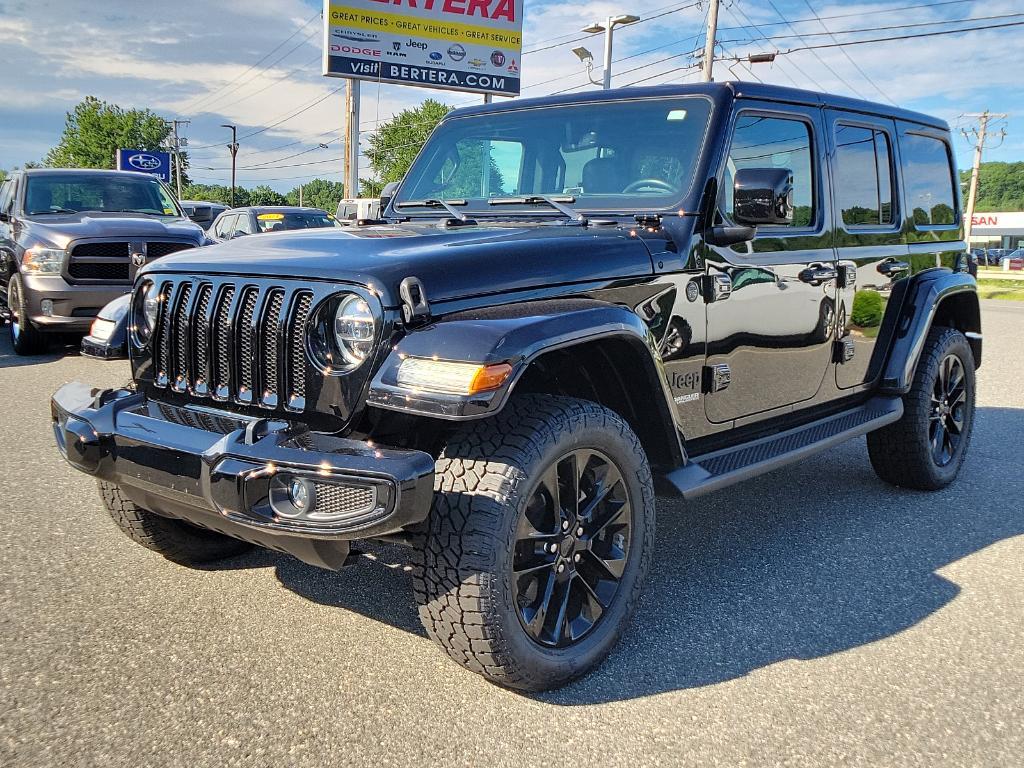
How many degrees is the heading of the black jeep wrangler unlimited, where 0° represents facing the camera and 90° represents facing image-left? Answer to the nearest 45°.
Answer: approximately 45°

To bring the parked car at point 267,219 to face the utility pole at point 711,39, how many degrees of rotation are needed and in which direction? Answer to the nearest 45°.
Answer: approximately 90° to its left

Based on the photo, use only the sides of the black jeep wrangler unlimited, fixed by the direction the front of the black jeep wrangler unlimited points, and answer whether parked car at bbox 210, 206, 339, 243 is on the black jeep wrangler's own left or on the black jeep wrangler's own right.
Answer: on the black jeep wrangler's own right

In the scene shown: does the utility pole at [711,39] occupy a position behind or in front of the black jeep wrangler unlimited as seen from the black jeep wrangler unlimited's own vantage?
behind

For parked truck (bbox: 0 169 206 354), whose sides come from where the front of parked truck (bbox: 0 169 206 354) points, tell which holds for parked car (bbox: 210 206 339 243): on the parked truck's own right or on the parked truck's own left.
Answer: on the parked truck's own left

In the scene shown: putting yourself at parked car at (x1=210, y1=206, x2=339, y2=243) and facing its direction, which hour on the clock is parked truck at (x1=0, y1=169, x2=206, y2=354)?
parked truck at (x1=0, y1=169, x2=206, y2=354) is roughly at 2 o'clock from parked car at (x1=210, y1=206, x2=339, y2=243).

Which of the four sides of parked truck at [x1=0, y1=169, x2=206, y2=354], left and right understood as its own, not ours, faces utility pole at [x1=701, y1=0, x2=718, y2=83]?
left

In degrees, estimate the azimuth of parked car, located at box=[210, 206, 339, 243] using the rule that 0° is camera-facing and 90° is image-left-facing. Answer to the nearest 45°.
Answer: approximately 315°

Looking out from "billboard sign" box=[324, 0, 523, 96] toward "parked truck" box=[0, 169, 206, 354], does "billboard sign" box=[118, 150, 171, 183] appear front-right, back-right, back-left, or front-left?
back-right

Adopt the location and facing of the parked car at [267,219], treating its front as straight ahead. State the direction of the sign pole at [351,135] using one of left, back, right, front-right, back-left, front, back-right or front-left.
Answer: back-left

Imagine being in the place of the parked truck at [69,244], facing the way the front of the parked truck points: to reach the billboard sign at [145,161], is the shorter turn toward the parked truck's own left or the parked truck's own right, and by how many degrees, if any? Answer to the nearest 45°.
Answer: approximately 135° to the parked truck's own left

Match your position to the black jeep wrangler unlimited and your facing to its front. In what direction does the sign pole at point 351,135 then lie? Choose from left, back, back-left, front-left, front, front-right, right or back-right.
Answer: back-right
